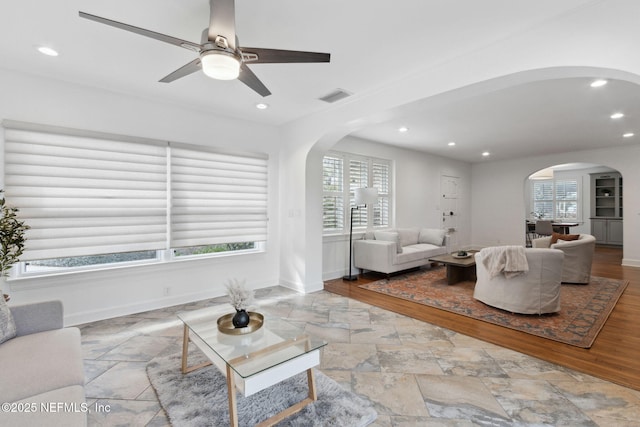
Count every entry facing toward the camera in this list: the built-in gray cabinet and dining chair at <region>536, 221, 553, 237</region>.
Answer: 1

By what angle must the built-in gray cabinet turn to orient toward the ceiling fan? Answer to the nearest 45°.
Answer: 0° — it already faces it

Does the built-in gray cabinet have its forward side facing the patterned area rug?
yes

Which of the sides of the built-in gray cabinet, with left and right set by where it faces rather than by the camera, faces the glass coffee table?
front

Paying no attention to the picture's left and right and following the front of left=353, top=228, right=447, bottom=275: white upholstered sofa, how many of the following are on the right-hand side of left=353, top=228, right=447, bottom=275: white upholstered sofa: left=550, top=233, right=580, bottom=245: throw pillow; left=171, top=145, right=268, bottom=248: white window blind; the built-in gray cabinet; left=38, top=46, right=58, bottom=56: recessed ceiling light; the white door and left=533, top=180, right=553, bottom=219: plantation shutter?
2

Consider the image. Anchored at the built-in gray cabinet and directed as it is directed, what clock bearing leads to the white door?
The white door is roughly at 1 o'clock from the built-in gray cabinet.

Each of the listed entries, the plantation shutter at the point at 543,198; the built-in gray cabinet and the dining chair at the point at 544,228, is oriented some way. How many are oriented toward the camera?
2

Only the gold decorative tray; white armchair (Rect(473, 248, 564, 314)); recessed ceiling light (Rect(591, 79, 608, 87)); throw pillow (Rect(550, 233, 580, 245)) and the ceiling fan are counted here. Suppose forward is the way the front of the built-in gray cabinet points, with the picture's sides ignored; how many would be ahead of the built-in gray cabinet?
5

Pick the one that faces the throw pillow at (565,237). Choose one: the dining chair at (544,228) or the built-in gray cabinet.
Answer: the built-in gray cabinet

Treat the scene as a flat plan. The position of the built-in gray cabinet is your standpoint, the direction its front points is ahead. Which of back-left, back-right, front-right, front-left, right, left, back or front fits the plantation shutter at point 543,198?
right

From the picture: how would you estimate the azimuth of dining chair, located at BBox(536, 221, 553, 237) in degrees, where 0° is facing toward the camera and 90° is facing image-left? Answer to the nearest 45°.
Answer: approximately 225°

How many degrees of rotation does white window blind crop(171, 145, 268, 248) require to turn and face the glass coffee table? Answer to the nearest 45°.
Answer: approximately 45° to its right

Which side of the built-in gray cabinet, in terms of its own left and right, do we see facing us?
front

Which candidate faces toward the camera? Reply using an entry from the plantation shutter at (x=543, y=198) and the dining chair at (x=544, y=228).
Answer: the plantation shutter

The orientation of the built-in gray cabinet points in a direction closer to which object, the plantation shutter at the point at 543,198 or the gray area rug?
the gray area rug

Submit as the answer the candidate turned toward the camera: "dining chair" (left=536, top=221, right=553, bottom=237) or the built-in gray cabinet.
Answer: the built-in gray cabinet

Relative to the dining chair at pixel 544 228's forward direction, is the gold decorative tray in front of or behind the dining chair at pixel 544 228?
behind

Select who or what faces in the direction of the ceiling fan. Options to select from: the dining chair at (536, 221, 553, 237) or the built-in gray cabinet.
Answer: the built-in gray cabinet

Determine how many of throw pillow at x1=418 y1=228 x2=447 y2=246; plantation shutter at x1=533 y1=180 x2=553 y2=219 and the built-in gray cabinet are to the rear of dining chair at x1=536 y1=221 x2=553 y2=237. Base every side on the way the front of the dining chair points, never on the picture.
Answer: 1

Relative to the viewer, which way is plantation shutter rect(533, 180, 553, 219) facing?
toward the camera
